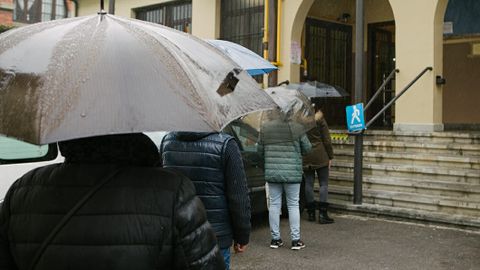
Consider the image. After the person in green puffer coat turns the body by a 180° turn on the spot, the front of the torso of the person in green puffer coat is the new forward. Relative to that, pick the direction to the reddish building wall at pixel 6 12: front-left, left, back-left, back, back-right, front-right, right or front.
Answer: back-right

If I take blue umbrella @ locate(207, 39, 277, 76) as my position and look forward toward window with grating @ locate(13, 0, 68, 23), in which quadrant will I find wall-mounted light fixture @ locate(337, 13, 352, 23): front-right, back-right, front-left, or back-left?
front-right

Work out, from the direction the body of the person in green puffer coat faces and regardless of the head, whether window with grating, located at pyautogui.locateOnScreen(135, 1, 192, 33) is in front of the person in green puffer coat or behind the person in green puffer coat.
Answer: in front

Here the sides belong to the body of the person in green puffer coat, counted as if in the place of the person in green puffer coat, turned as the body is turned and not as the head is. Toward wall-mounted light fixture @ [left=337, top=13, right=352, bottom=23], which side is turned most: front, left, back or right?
front

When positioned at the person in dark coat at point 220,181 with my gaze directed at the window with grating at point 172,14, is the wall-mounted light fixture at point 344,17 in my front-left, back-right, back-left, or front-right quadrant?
front-right

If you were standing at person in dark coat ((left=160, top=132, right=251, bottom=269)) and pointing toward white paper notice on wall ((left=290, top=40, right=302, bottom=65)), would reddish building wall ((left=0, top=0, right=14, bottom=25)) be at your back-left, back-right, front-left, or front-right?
front-left

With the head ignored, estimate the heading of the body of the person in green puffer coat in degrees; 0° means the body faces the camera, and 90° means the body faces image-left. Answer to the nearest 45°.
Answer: approximately 180°

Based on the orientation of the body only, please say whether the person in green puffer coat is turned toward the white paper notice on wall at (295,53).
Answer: yes

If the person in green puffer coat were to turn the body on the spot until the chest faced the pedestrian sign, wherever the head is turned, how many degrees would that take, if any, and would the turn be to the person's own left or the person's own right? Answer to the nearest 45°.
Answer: approximately 45° to the person's own right

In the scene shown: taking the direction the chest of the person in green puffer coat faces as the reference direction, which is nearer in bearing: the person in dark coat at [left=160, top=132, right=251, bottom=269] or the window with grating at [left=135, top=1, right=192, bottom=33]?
the window with grating

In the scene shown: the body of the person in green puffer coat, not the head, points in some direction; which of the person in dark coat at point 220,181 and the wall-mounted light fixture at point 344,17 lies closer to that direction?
the wall-mounted light fixture
